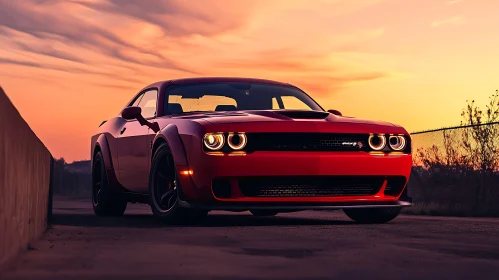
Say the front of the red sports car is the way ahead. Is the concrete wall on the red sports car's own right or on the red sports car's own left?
on the red sports car's own right

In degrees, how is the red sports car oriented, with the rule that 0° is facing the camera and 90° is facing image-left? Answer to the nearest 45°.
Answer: approximately 315°
